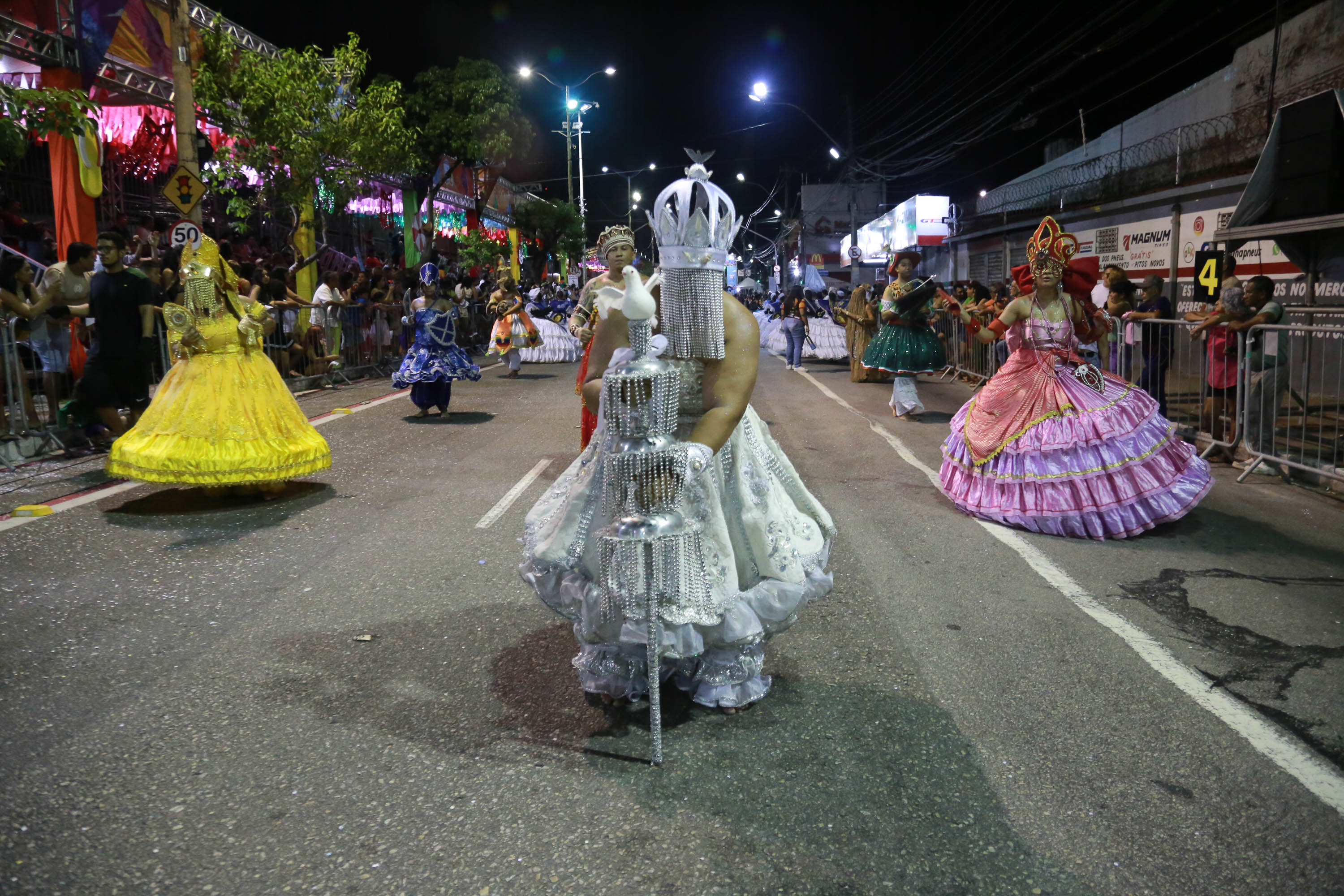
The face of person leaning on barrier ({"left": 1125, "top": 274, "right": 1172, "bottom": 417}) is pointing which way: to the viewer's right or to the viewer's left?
to the viewer's left

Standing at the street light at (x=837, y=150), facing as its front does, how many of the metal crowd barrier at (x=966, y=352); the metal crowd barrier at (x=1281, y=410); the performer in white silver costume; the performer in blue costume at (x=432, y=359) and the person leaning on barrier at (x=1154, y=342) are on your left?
5

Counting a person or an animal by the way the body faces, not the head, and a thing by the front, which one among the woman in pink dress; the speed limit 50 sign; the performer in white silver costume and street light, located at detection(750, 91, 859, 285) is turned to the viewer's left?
the street light

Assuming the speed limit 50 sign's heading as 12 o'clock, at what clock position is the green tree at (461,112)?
The green tree is roughly at 7 o'clock from the speed limit 50 sign.

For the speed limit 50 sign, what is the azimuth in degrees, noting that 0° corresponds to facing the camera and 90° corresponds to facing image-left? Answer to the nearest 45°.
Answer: approximately 0°

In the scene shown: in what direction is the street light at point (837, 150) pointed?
to the viewer's left

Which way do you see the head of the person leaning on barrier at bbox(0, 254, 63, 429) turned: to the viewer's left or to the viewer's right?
to the viewer's right

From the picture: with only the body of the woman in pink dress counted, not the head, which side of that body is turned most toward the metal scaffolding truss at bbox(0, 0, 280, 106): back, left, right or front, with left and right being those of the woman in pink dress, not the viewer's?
right

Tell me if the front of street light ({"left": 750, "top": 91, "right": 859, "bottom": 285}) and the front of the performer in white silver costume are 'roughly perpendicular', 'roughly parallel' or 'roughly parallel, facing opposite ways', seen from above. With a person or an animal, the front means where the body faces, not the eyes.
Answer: roughly perpendicular

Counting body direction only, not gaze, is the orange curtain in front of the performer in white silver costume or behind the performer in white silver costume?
behind

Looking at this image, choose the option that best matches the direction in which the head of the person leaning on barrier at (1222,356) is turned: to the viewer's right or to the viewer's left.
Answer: to the viewer's left

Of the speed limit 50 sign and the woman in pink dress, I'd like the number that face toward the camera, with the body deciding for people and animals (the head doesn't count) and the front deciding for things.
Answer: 2

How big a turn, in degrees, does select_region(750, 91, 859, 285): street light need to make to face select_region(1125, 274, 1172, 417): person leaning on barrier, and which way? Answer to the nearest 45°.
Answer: approximately 90° to its left
